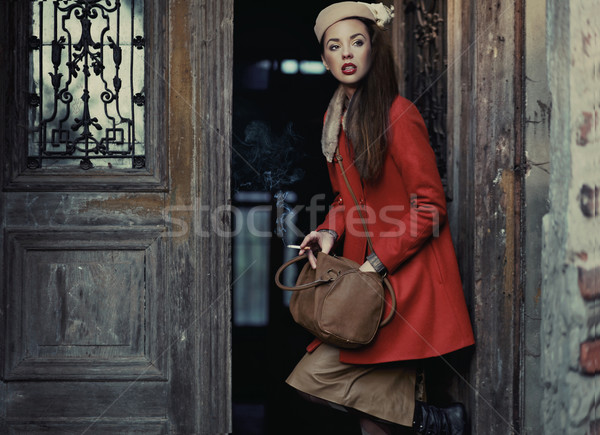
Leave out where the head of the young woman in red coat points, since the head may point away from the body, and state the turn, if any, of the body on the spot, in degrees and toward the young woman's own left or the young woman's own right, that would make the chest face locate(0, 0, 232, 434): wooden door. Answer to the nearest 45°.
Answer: approximately 45° to the young woman's own right

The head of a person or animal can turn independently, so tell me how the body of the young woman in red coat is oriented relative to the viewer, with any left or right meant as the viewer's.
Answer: facing the viewer and to the left of the viewer
